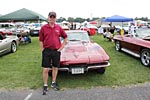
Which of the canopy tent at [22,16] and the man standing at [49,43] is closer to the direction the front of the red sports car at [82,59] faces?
the man standing

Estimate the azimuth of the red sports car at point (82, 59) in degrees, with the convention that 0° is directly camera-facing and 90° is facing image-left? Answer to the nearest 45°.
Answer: approximately 0°

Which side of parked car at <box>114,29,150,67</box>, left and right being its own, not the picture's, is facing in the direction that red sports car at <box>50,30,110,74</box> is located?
right

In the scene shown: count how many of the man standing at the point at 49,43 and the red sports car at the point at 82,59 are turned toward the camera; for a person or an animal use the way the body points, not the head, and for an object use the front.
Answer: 2

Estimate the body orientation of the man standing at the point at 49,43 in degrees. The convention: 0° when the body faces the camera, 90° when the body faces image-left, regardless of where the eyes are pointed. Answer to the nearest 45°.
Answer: approximately 0°

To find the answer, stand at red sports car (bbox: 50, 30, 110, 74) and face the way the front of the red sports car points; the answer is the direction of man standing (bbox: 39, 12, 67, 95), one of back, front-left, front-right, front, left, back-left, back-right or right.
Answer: front-right
